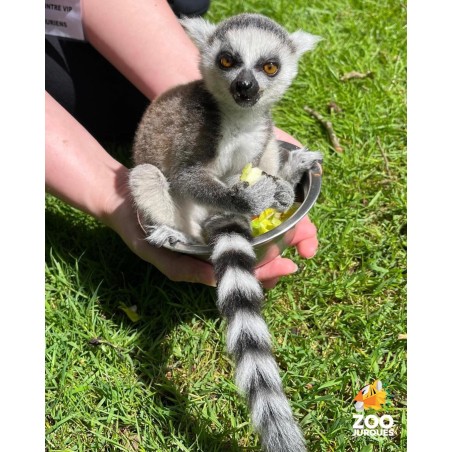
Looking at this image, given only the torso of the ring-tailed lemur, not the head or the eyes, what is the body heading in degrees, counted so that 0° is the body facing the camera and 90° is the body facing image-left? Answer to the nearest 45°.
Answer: approximately 315°
